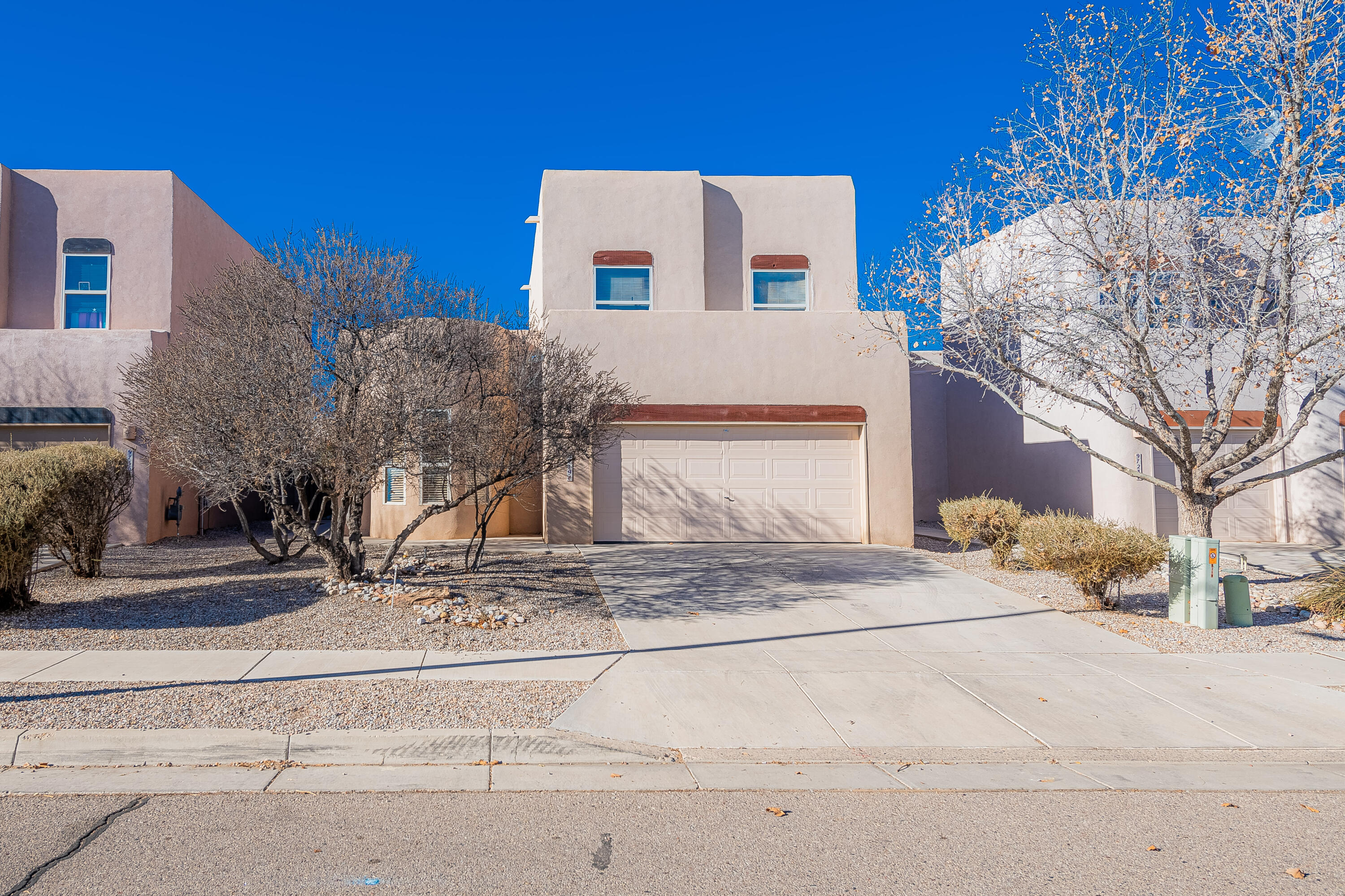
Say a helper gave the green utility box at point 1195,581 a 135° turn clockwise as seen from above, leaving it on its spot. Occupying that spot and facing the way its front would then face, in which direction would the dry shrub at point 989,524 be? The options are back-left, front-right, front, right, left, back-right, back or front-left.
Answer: front

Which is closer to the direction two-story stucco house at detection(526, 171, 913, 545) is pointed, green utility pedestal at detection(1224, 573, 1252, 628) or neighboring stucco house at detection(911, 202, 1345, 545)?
the green utility pedestal

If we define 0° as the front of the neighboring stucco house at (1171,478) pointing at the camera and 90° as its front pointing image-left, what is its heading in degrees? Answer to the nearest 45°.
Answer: approximately 0°

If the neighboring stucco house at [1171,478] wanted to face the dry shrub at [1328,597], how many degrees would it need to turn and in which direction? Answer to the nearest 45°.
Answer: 0° — it already faces it

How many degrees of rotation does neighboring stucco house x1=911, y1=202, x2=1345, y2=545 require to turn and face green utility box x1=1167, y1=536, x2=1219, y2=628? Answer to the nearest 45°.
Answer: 0° — it already faces it

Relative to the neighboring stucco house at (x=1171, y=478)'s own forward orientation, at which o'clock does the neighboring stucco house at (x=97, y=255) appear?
the neighboring stucco house at (x=97, y=255) is roughly at 2 o'clock from the neighboring stucco house at (x=1171, y=478).

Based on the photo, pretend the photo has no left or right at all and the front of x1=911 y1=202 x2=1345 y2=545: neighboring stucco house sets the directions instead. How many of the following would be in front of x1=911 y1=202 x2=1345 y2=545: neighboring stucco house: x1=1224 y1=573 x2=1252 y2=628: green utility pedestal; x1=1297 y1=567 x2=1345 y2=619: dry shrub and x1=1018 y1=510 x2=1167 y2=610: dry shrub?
3
